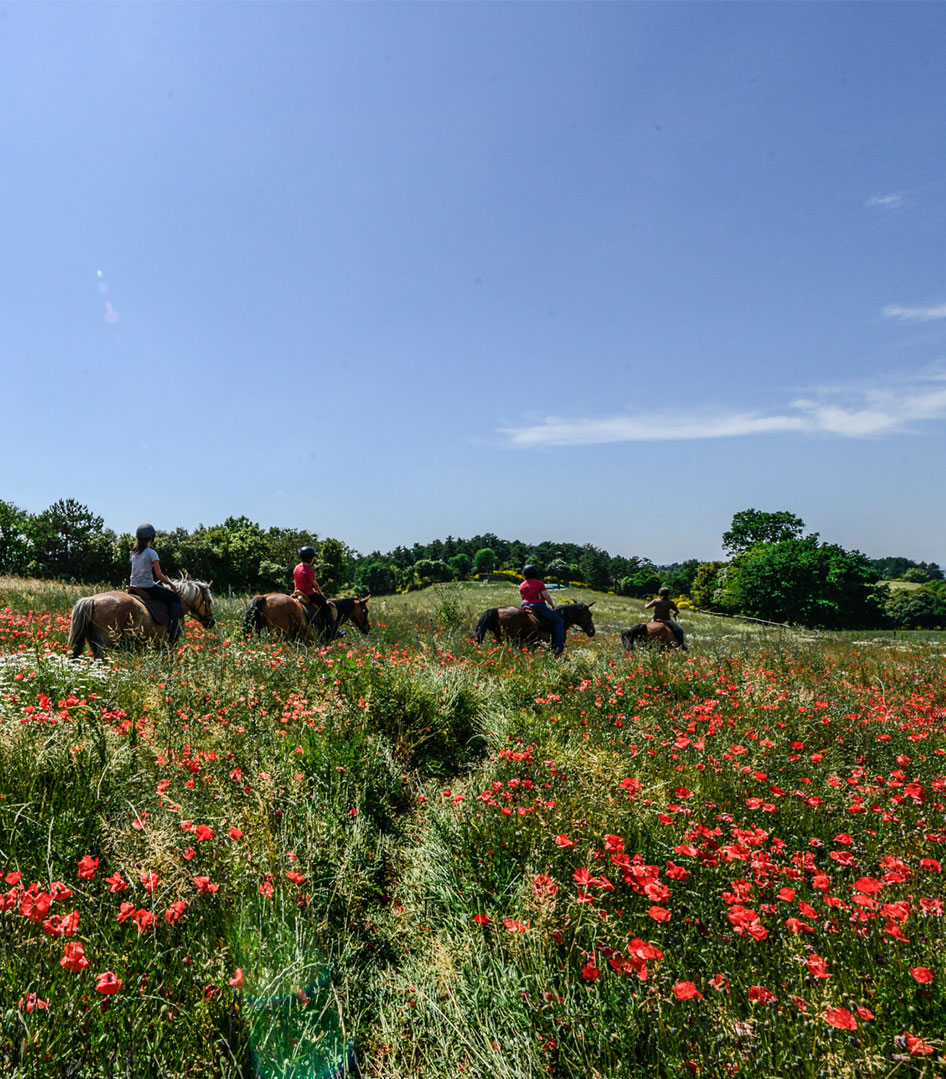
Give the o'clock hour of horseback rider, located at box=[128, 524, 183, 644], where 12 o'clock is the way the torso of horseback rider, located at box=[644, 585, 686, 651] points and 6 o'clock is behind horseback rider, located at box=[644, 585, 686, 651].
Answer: horseback rider, located at box=[128, 524, 183, 644] is roughly at 6 o'clock from horseback rider, located at box=[644, 585, 686, 651].

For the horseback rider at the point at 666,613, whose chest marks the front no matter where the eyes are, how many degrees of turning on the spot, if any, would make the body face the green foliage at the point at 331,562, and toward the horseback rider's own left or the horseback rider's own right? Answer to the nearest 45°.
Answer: approximately 90° to the horseback rider's own left

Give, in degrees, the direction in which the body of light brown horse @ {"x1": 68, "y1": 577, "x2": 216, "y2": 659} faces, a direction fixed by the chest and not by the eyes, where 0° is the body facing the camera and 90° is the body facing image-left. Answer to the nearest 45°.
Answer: approximately 270°

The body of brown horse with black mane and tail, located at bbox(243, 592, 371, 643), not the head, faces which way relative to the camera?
to the viewer's right

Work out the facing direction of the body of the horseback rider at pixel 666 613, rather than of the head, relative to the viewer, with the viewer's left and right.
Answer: facing away from the viewer and to the right of the viewer

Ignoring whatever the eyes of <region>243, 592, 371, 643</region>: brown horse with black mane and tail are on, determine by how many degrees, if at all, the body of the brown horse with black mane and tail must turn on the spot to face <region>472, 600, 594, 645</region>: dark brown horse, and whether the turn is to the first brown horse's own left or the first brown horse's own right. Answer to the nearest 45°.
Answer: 0° — it already faces it

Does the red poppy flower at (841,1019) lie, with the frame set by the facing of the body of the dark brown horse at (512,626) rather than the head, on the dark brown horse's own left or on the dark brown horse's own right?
on the dark brown horse's own right

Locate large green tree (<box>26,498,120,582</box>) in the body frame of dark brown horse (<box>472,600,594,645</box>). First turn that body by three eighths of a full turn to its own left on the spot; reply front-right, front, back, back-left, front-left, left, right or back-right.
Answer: front

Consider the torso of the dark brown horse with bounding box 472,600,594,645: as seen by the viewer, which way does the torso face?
to the viewer's right
